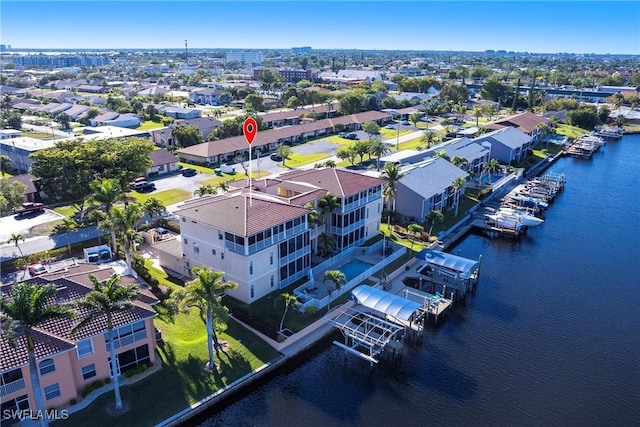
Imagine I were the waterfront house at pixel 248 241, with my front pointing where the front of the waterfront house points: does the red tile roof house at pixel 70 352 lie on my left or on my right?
on my right

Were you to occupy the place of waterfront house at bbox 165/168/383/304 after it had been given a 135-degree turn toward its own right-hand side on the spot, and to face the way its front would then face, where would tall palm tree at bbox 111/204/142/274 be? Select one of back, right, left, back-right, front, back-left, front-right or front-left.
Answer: back

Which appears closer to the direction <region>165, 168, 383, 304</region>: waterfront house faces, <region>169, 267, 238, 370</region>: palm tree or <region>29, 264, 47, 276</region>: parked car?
the palm tree
